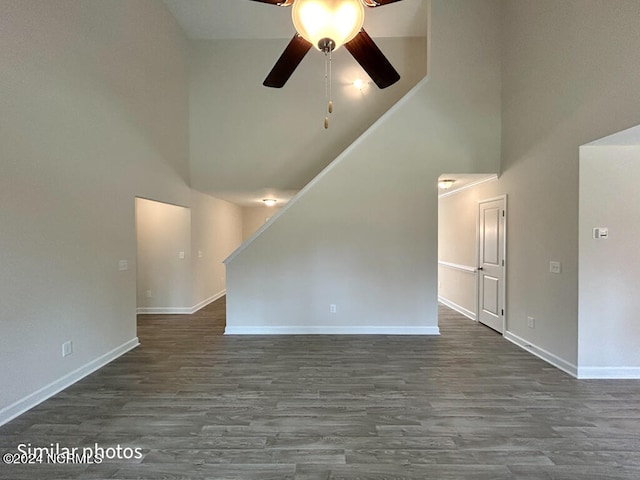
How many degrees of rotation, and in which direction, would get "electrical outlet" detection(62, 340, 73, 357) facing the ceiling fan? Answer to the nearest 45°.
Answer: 0° — it already faces it

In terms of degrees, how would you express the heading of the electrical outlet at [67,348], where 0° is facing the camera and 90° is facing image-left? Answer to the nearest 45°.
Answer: approximately 315°

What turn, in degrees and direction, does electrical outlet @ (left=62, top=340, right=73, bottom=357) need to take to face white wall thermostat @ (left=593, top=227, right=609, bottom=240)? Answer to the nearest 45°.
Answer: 0° — it already faces it
